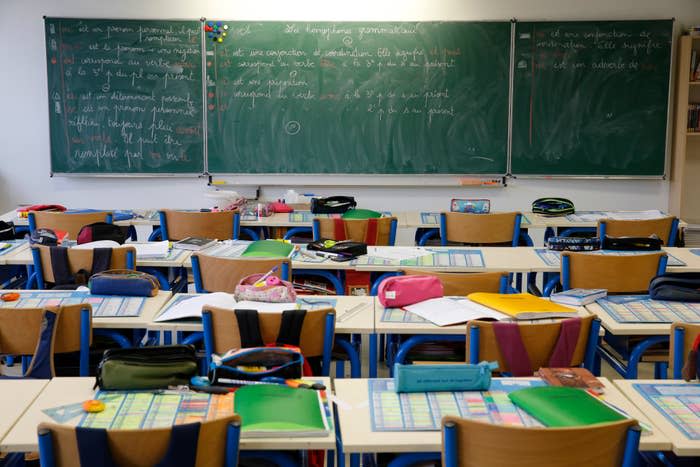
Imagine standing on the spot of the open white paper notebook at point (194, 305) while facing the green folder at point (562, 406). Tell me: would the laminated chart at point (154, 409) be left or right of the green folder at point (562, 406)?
right

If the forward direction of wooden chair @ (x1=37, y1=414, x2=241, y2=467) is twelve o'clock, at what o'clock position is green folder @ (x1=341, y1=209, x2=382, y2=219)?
The green folder is roughly at 1 o'clock from the wooden chair.

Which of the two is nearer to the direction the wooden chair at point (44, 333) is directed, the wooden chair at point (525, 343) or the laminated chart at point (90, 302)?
the laminated chart

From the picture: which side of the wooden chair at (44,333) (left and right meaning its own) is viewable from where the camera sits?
back

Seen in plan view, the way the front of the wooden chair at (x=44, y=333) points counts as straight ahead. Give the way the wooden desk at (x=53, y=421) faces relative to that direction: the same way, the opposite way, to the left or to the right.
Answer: the opposite way

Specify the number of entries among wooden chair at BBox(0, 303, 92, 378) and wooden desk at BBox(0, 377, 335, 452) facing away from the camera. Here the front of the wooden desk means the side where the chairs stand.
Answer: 1

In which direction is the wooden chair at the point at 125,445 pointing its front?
away from the camera

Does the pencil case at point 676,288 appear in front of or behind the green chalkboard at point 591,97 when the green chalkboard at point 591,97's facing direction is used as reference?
in front

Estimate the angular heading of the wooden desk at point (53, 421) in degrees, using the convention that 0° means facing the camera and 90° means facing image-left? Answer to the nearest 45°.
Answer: approximately 0°

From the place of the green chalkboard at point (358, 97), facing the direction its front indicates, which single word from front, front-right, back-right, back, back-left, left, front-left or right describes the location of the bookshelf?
left

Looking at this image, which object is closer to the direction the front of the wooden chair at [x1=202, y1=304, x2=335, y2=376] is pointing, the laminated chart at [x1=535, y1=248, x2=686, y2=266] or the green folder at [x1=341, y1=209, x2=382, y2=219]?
the green folder

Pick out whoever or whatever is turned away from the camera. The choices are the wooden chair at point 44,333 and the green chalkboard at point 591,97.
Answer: the wooden chair

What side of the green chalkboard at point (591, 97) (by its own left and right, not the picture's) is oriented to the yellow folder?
front

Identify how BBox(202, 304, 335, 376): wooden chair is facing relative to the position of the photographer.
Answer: facing away from the viewer

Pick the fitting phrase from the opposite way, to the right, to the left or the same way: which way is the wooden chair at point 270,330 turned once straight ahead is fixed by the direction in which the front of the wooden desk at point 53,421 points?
the opposite way
